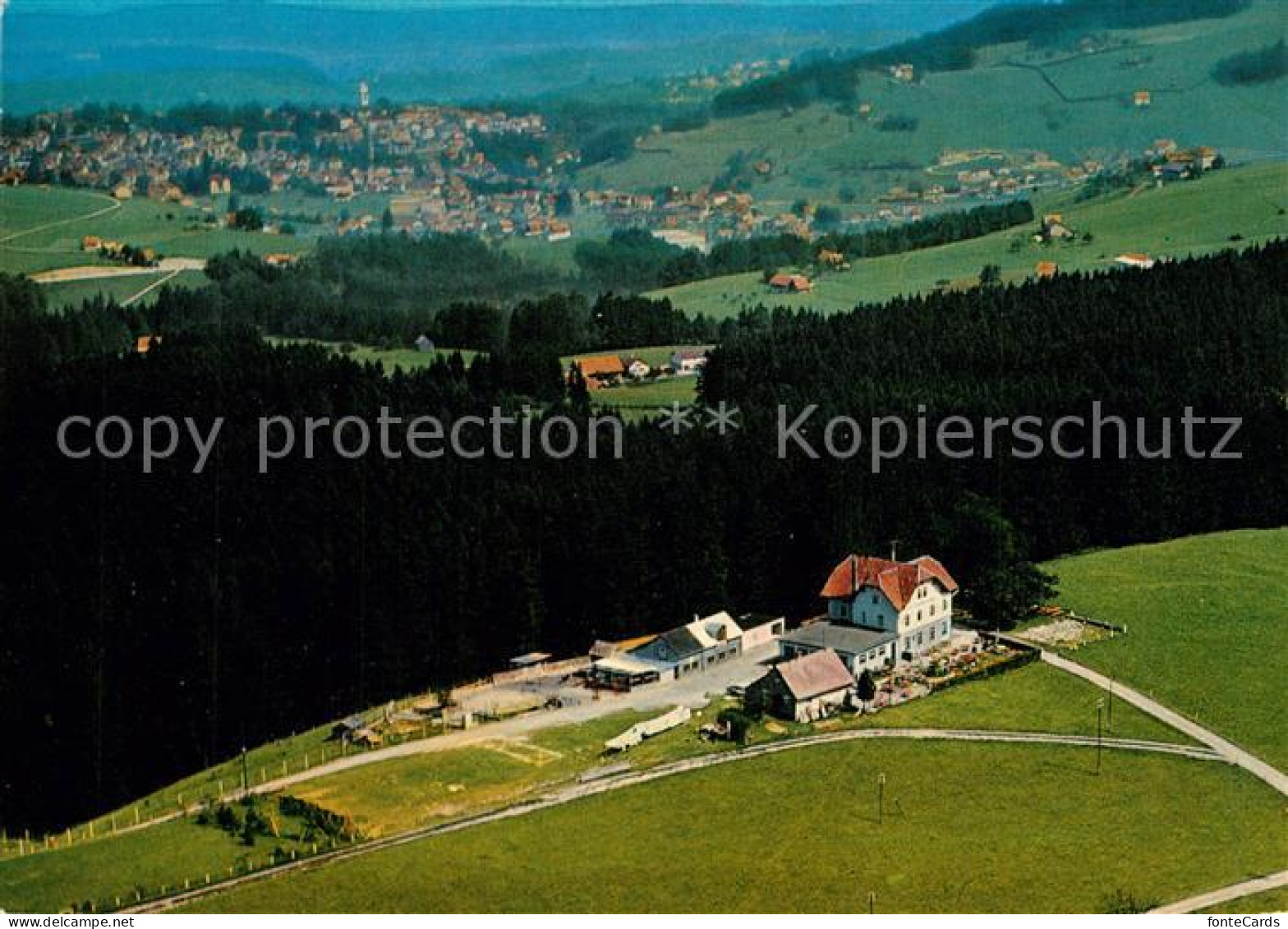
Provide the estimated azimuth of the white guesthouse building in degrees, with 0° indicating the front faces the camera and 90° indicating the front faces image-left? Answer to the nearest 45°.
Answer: approximately 315°
